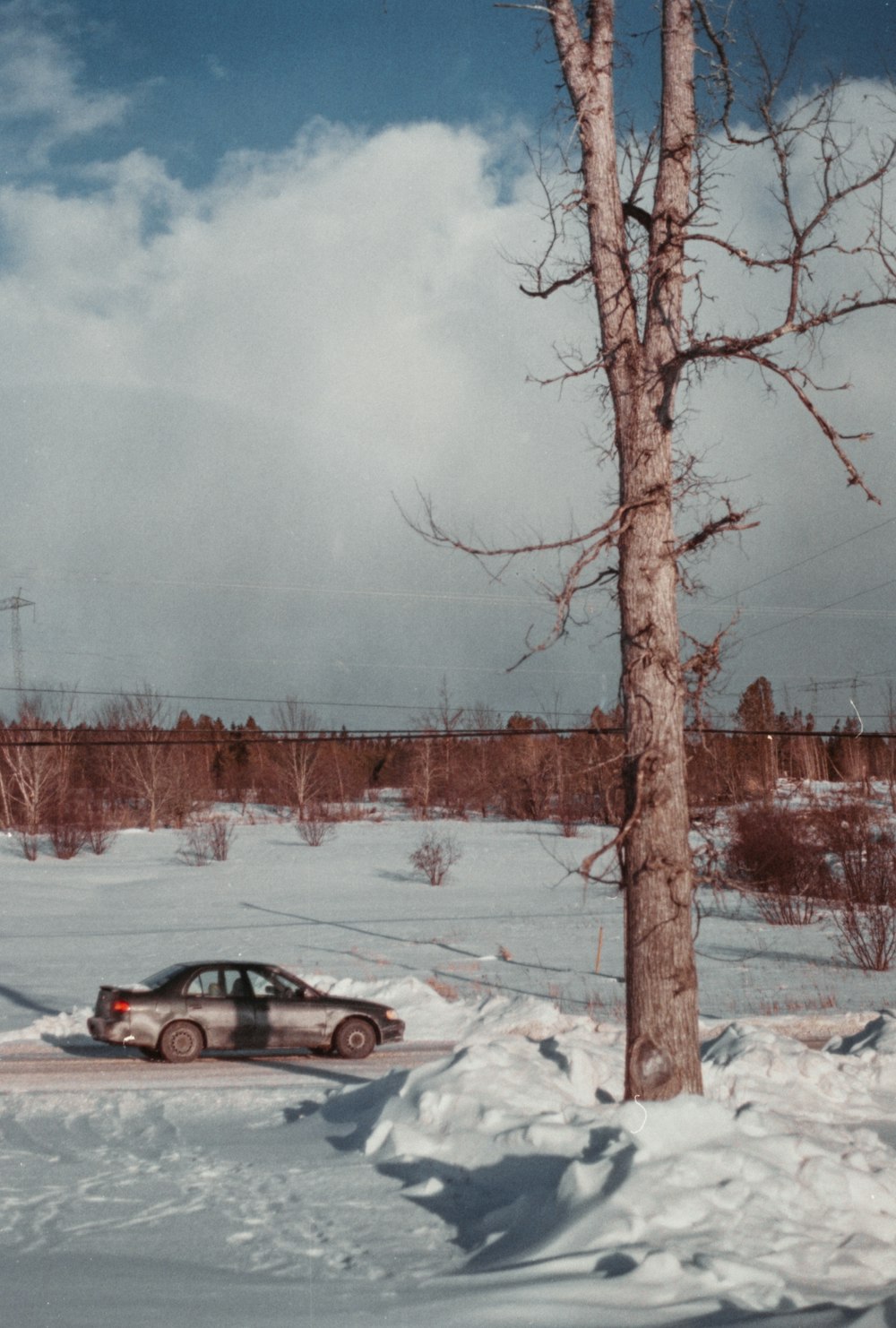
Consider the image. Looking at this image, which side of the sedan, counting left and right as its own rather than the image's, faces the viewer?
right

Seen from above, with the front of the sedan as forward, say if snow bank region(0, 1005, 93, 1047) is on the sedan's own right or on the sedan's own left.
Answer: on the sedan's own left

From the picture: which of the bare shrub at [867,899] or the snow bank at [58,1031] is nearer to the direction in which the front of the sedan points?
the bare shrub

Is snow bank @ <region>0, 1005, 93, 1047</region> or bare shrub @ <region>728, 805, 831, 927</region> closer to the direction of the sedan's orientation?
the bare shrub

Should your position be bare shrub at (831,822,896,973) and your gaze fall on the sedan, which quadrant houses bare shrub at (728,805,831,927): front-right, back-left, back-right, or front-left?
back-right
